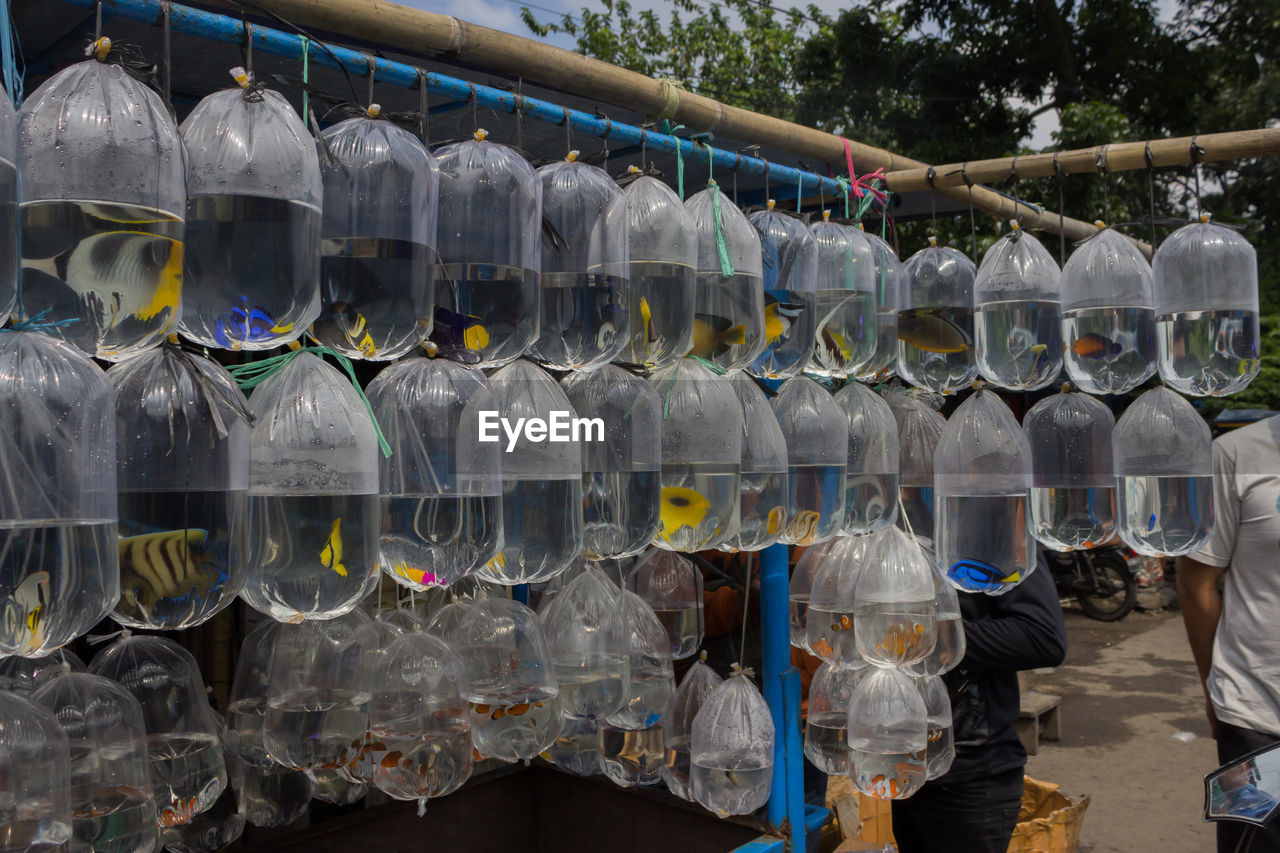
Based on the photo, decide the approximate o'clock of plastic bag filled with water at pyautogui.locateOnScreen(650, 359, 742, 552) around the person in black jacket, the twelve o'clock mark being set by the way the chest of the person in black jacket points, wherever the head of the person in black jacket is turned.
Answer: The plastic bag filled with water is roughly at 10 o'clock from the person in black jacket.

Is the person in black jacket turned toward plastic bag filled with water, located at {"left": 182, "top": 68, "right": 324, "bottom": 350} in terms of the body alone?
no

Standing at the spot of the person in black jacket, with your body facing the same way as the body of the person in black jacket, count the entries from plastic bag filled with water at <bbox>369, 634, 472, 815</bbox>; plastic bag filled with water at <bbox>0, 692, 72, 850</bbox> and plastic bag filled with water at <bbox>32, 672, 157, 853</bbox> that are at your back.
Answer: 0

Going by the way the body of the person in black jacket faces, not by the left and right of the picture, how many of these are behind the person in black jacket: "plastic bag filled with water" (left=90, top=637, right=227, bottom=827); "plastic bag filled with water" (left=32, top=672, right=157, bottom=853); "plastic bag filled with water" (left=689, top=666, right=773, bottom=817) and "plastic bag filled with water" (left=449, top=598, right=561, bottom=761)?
0

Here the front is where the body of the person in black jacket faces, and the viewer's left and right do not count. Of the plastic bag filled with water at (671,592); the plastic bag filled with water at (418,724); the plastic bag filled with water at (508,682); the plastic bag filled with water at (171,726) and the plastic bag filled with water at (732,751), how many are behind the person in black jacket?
0

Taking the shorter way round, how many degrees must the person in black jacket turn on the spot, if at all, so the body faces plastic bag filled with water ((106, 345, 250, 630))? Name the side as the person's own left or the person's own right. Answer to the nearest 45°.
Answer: approximately 45° to the person's own left

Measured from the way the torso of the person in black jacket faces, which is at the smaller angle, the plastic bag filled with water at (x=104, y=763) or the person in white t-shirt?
the plastic bag filled with water

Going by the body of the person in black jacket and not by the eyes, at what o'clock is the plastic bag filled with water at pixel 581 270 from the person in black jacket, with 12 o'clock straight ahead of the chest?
The plastic bag filled with water is roughly at 10 o'clock from the person in black jacket.

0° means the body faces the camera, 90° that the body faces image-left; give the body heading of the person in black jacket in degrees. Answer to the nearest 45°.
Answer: approximately 90°

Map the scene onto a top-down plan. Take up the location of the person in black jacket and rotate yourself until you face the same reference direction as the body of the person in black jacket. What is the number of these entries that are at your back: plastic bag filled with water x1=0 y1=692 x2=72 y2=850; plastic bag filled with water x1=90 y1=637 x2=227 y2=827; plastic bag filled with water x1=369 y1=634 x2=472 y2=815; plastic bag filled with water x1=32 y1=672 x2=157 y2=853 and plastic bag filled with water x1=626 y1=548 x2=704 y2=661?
0

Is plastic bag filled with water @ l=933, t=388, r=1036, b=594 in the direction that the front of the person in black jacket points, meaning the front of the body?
no

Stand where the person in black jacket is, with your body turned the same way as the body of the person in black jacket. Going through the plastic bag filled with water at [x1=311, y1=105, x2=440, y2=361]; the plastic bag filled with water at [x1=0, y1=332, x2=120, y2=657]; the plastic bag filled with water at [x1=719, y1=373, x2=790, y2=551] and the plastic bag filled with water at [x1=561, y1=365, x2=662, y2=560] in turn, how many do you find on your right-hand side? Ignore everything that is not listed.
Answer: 0
